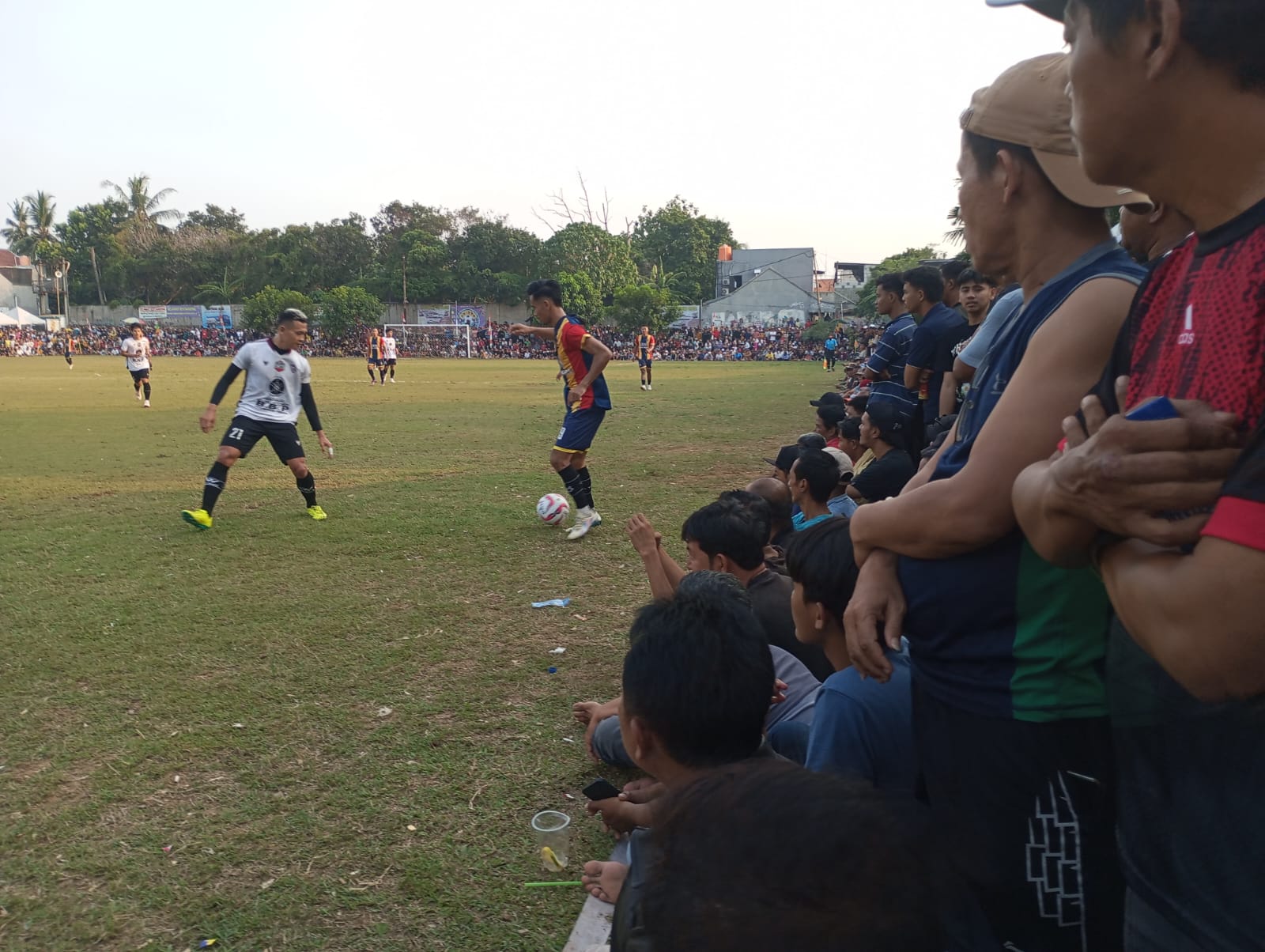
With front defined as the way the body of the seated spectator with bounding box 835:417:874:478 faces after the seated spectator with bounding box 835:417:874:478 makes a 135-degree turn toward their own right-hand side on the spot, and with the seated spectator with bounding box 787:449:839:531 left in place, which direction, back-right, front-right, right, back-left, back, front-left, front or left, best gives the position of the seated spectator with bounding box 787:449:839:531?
back-right

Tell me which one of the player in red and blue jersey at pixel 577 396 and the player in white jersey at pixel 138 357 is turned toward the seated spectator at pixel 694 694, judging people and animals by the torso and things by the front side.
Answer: the player in white jersey

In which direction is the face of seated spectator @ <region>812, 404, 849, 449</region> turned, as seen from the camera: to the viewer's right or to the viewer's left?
to the viewer's left

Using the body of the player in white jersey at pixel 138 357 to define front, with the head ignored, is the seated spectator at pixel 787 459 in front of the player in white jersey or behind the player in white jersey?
in front

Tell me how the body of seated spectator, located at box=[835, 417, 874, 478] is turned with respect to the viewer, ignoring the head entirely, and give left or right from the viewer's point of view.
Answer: facing to the left of the viewer

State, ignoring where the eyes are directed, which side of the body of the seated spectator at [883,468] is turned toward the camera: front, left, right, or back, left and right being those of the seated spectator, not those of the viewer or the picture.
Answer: left

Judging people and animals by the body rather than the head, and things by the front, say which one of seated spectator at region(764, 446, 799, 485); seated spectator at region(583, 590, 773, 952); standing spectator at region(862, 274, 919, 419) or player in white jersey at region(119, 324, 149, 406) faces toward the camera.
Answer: the player in white jersey

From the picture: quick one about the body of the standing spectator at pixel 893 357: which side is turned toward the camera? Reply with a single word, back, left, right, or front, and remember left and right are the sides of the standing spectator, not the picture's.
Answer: left

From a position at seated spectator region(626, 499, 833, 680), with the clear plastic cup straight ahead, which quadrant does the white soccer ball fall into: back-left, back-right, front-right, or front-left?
back-right

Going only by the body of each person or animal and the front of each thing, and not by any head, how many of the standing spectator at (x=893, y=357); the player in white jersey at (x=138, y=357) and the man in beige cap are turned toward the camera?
1

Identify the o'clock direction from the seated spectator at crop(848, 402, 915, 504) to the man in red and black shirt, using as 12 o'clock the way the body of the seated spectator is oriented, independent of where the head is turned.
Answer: The man in red and black shirt is roughly at 9 o'clock from the seated spectator.

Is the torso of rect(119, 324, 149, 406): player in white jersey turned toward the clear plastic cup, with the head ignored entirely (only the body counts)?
yes

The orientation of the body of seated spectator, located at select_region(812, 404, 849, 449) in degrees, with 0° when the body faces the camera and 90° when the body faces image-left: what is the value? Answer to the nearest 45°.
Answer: approximately 90°

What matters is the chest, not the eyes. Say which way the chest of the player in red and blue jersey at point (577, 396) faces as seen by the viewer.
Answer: to the viewer's left
